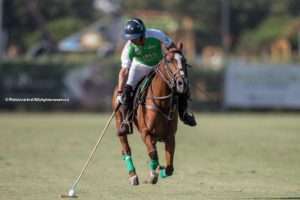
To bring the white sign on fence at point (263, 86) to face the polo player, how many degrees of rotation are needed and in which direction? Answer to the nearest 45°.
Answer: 0° — it already faces them

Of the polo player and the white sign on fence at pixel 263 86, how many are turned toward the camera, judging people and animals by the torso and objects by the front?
2

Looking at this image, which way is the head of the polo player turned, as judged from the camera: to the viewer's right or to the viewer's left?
to the viewer's left

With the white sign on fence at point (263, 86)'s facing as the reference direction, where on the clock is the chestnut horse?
The chestnut horse is roughly at 12 o'clock from the white sign on fence.

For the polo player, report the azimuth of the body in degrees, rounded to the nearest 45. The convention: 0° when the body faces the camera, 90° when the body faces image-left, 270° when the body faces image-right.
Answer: approximately 0°

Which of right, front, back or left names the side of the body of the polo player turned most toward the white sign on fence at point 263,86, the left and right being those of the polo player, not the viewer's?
back
